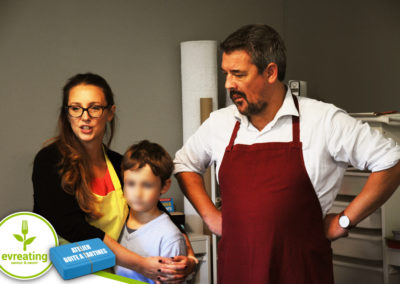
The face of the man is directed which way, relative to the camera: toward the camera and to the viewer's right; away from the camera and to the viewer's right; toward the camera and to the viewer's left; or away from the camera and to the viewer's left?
toward the camera and to the viewer's left

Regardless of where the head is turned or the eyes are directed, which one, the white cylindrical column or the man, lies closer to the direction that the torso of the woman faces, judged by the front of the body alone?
the man

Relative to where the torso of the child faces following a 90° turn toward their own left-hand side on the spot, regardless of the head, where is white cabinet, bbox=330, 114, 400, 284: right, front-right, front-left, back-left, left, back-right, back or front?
left

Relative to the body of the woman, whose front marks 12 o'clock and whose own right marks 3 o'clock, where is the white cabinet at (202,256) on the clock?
The white cabinet is roughly at 8 o'clock from the woman.

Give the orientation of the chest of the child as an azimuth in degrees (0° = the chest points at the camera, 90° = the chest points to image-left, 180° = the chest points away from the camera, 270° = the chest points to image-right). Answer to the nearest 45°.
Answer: approximately 45°

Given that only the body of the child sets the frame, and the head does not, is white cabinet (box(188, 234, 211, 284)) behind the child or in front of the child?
behind

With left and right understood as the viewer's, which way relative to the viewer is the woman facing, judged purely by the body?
facing the viewer and to the right of the viewer

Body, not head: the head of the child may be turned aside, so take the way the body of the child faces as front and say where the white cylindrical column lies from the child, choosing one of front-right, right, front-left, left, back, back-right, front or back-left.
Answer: back-right

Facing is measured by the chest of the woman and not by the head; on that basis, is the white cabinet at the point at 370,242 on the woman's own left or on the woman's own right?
on the woman's own left
